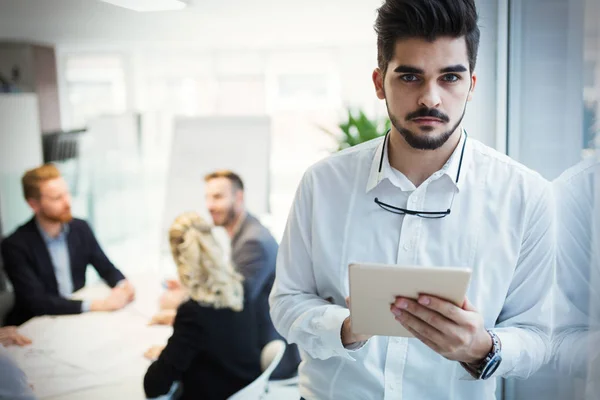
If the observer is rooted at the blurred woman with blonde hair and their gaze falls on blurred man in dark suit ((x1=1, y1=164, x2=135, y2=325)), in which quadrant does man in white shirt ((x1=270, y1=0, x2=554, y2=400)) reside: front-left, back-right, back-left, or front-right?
back-left

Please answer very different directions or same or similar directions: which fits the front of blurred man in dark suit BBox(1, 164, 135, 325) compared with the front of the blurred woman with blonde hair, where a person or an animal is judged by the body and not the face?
very different directions

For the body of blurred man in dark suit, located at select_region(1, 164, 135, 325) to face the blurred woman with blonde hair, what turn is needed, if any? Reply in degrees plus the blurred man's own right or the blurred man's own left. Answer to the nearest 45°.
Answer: approximately 45° to the blurred man's own left

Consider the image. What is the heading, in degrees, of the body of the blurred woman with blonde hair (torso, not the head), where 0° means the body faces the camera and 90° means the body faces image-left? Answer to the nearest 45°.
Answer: approximately 135°

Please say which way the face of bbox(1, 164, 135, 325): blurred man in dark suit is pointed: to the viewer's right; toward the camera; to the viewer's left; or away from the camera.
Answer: to the viewer's right

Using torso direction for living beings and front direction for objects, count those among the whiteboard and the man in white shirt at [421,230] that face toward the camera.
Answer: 2

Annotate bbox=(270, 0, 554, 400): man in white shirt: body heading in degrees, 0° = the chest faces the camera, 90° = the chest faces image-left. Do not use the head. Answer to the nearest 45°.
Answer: approximately 0°

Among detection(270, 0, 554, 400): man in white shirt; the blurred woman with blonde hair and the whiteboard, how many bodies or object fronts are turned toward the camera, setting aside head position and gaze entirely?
2
